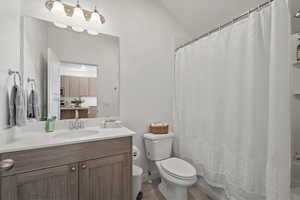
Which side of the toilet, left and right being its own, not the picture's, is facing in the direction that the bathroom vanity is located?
right

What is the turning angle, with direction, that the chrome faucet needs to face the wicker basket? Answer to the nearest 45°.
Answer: approximately 90° to its left

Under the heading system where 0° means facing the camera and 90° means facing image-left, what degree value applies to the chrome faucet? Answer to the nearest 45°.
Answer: approximately 0°

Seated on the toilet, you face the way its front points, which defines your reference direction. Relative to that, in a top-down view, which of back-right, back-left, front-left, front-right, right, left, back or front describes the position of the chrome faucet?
back-right

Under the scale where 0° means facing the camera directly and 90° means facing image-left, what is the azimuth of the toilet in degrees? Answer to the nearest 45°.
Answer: approximately 315°

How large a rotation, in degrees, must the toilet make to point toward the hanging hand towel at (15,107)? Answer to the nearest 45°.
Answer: approximately 90° to its right
